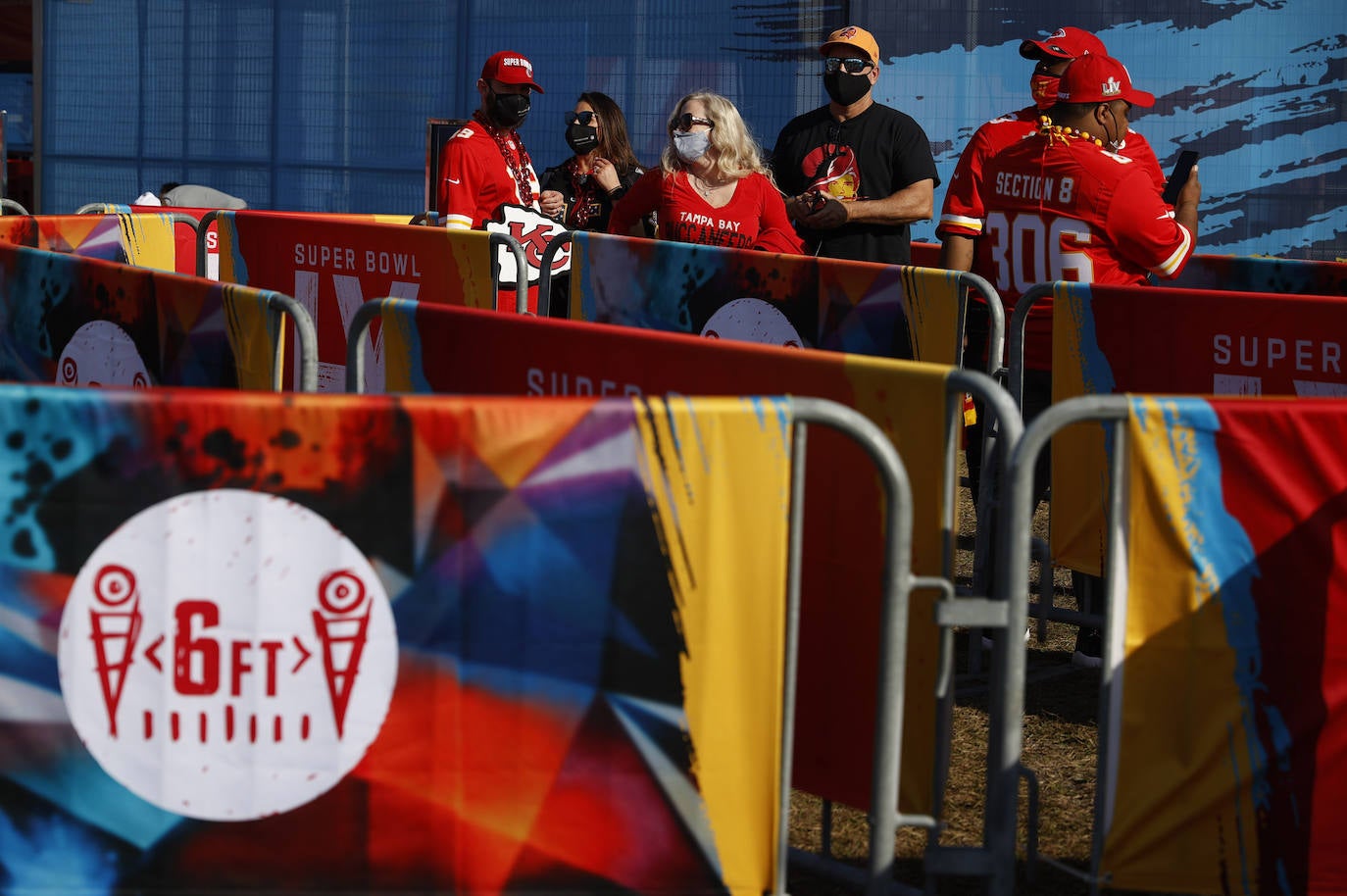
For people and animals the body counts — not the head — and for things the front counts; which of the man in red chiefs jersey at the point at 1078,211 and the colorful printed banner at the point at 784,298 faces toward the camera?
the colorful printed banner

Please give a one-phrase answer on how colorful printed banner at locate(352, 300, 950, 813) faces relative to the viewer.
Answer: facing the viewer

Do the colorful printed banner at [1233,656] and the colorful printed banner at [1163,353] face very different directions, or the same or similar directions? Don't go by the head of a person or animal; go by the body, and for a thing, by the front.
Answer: same or similar directions

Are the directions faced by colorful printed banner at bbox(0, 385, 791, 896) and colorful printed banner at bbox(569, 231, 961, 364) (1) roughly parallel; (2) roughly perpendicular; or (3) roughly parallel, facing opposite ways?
roughly parallel

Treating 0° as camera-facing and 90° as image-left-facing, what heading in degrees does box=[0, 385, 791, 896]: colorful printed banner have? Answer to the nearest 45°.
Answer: approximately 0°

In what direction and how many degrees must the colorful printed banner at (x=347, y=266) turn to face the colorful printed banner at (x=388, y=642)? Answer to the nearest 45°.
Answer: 0° — it already faces it

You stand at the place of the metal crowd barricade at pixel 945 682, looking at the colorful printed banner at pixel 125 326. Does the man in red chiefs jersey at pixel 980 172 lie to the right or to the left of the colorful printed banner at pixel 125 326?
right

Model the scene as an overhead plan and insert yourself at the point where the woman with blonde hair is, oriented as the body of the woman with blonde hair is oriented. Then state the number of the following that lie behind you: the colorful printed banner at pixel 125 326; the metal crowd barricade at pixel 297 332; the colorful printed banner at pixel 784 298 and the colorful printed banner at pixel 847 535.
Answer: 0

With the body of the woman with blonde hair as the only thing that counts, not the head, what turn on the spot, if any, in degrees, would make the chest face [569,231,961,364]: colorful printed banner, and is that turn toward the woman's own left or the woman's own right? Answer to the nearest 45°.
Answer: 0° — they already face it

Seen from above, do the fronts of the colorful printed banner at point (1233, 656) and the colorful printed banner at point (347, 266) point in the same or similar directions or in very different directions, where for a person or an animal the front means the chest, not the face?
same or similar directions

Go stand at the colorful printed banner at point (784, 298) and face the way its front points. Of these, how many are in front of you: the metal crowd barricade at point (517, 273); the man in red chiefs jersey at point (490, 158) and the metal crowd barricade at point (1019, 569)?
1

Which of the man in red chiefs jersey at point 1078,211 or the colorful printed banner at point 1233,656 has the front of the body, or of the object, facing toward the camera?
the colorful printed banner

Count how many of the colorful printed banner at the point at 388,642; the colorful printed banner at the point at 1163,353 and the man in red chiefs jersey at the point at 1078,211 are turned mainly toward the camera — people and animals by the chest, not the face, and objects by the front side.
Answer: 2

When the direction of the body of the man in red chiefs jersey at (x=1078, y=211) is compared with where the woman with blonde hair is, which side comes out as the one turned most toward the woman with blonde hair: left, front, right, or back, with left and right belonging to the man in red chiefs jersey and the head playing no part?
left

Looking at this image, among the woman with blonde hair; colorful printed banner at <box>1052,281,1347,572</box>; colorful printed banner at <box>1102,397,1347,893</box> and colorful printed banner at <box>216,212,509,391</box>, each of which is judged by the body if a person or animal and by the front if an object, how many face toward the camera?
4

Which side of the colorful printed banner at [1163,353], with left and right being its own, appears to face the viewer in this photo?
front
